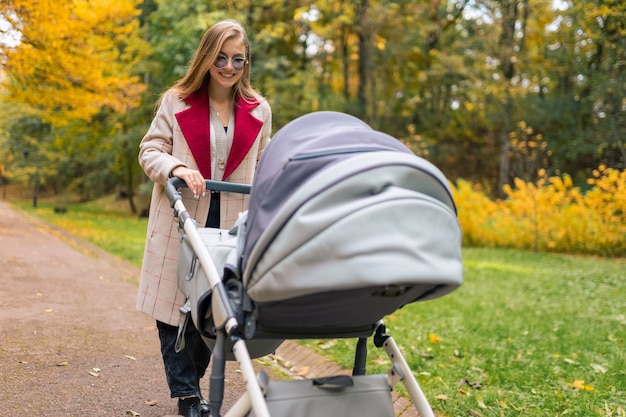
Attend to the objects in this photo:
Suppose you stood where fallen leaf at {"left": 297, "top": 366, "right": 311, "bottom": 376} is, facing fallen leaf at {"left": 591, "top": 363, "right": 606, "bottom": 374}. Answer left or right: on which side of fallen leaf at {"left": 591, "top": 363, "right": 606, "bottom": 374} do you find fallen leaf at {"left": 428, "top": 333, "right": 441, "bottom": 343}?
left

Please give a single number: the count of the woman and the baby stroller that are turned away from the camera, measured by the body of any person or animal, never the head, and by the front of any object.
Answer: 0

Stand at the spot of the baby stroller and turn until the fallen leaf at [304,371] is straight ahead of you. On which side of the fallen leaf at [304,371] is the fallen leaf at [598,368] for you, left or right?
right

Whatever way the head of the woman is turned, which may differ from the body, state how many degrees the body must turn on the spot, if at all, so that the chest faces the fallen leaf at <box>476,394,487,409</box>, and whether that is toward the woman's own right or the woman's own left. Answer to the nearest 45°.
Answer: approximately 45° to the woman's own left

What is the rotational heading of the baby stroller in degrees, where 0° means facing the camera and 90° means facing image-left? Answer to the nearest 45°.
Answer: approximately 315°

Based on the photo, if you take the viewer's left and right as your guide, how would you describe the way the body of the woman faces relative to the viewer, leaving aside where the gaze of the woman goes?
facing the viewer and to the right of the viewer

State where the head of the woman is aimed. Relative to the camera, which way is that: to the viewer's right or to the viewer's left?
to the viewer's right
